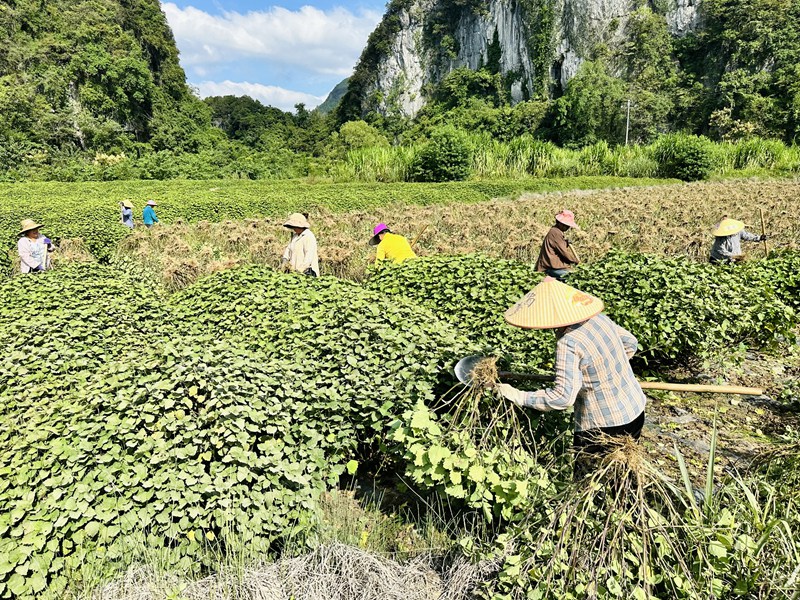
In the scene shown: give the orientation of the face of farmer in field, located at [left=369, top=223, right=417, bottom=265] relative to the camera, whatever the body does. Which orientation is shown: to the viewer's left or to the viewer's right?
to the viewer's left

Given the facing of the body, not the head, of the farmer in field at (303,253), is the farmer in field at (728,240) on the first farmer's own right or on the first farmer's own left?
on the first farmer's own left

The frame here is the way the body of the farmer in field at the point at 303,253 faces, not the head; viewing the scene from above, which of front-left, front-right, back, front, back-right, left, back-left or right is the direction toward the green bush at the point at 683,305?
left

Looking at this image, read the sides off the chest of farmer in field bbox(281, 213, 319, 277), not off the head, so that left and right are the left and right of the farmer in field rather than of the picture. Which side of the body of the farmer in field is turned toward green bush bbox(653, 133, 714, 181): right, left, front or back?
back

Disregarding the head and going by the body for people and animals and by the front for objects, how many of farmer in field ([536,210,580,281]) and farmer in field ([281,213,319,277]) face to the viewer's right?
1

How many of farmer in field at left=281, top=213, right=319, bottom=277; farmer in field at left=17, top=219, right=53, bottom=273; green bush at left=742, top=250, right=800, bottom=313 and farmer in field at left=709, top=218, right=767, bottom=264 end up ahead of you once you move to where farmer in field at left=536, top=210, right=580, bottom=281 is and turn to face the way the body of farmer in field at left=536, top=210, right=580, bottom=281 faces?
2
